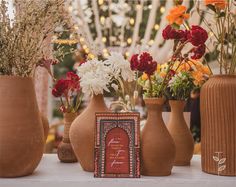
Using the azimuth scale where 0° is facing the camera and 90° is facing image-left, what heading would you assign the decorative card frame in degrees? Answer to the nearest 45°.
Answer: approximately 0°
